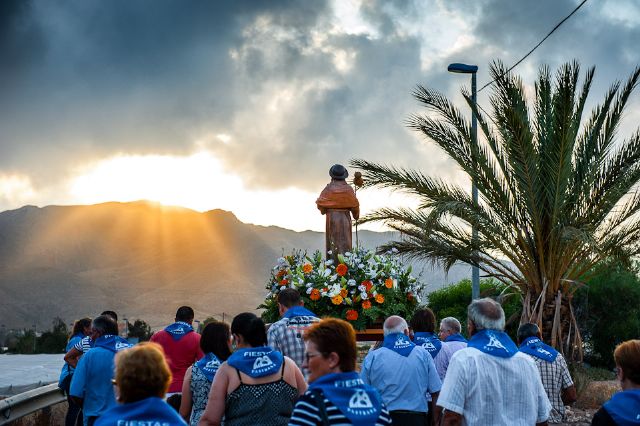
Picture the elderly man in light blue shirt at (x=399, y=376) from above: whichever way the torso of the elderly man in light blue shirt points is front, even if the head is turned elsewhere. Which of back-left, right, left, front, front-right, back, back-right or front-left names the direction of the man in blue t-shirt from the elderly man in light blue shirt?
left

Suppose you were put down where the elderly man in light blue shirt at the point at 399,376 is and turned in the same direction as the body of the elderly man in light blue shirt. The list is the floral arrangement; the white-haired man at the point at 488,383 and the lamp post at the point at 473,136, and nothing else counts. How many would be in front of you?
2

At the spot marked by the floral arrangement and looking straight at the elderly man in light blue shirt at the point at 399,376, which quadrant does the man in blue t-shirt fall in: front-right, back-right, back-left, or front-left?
front-right

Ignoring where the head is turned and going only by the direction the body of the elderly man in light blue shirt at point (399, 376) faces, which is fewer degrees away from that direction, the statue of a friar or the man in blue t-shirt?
the statue of a friar

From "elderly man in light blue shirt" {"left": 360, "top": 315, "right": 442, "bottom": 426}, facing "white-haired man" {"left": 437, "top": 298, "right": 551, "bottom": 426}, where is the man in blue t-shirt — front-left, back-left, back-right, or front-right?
back-right

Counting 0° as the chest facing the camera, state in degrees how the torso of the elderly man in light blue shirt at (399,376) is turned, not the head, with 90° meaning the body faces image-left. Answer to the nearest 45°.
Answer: approximately 180°
